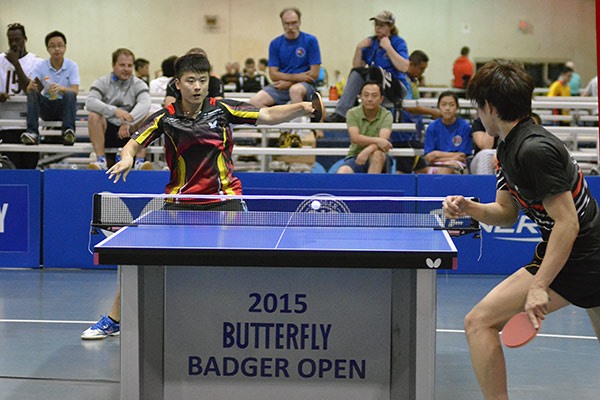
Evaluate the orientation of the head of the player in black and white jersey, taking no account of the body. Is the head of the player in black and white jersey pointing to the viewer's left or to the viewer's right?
to the viewer's left

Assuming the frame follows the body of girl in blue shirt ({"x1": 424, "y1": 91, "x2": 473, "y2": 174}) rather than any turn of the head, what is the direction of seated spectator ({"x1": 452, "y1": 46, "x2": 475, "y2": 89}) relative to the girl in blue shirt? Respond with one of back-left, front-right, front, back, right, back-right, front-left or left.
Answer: back

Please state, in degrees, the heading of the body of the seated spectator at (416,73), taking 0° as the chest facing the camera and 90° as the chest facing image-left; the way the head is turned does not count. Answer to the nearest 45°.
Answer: approximately 315°

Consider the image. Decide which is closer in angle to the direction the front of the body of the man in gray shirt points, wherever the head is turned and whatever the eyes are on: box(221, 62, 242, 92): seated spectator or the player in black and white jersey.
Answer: the player in black and white jersey

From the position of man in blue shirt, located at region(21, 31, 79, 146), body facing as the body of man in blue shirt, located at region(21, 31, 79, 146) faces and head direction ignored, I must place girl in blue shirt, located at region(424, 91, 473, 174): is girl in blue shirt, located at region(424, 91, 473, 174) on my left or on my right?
on my left

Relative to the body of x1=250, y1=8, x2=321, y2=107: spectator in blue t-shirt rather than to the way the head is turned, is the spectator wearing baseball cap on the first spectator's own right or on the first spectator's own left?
on the first spectator's own left

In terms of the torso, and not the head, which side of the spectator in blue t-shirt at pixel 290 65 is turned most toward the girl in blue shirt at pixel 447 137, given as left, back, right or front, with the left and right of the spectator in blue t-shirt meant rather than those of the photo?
left

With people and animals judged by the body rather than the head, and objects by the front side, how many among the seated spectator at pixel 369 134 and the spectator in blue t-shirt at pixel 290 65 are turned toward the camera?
2

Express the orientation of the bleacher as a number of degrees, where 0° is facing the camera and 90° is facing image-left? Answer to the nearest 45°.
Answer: approximately 0°
